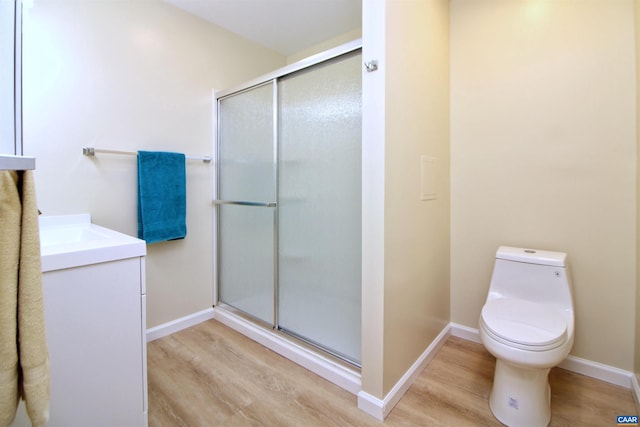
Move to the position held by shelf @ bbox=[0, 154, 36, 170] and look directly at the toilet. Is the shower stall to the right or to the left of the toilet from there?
left

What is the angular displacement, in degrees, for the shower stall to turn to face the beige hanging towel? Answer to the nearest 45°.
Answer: approximately 45° to its left

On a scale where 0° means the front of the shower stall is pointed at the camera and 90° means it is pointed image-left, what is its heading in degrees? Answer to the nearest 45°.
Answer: approximately 45°

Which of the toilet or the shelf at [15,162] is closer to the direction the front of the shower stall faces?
the shelf

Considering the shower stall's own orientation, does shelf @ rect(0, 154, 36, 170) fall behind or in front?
in front

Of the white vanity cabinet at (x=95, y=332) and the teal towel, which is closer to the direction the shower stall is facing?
the white vanity cabinet

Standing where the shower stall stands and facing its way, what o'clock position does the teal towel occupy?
The teal towel is roughly at 2 o'clock from the shower stall.

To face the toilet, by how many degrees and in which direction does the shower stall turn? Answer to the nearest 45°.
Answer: approximately 90° to its left

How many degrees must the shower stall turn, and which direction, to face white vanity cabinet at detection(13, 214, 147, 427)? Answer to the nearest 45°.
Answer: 0° — it already faces it

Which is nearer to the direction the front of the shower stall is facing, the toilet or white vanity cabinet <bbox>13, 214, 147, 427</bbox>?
the white vanity cabinet
